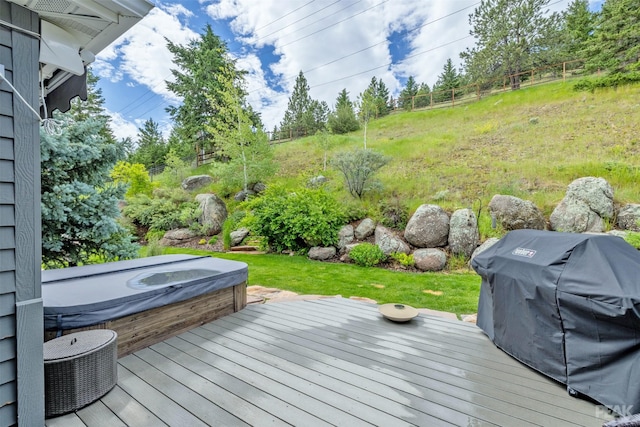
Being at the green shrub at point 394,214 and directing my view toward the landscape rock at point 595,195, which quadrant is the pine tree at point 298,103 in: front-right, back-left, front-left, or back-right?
back-left

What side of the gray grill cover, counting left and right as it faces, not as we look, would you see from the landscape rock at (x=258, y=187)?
right

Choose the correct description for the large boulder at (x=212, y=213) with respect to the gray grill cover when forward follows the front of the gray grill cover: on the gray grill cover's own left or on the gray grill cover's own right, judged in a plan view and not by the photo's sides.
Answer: on the gray grill cover's own right

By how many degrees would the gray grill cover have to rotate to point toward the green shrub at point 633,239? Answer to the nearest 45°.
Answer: approximately 135° to its right

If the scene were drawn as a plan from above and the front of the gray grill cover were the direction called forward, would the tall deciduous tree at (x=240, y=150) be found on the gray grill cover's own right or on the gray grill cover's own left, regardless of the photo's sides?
on the gray grill cover's own right

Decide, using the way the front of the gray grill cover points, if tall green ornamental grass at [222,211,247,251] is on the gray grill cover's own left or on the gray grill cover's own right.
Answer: on the gray grill cover's own right

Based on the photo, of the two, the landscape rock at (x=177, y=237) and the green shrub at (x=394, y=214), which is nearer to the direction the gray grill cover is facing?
the landscape rock

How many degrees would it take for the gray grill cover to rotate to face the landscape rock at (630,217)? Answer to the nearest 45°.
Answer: approximately 135° to its right

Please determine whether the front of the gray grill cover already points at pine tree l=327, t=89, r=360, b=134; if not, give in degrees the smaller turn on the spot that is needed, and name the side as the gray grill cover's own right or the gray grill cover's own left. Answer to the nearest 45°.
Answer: approximately 90° to the gray grill cover's own right

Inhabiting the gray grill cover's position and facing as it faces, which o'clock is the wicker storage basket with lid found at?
The wicker storage basket with lid is roughly at 12 o'clock from the gray grill cover.

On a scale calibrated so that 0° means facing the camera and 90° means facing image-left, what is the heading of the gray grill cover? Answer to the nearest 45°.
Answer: approximately 45°

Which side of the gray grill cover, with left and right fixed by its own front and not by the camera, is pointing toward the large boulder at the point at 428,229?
right
